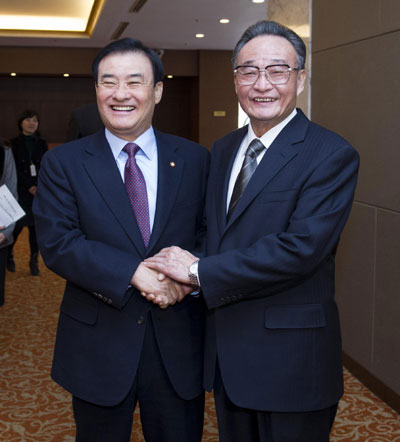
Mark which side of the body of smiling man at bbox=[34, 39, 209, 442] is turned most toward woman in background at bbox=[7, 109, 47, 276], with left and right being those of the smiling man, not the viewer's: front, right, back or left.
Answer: back

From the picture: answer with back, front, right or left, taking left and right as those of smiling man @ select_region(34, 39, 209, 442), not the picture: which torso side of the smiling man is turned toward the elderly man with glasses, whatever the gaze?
left

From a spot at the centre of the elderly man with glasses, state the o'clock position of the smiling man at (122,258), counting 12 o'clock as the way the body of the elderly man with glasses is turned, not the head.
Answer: The smiling man is roughly at 2 o'clock from the elderly man with glasses.

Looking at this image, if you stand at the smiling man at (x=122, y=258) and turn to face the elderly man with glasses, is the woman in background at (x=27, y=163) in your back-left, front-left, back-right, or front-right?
back-left

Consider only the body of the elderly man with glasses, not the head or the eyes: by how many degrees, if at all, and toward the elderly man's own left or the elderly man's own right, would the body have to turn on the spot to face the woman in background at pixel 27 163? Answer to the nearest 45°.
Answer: approximately 90° to the elderly man's own right

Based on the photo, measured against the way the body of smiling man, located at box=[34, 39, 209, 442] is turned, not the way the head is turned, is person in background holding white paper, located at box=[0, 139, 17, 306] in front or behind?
behind

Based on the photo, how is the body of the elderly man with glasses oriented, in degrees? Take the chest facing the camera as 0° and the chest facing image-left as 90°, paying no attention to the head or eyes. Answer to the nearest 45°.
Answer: approximately 45°

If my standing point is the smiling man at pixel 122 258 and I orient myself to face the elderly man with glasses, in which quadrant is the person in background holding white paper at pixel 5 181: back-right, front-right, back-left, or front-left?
back-left
